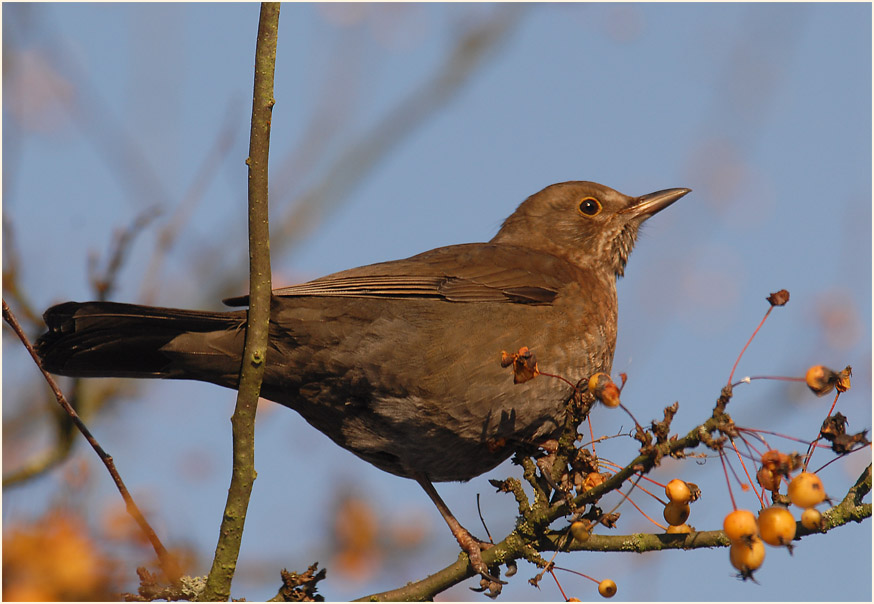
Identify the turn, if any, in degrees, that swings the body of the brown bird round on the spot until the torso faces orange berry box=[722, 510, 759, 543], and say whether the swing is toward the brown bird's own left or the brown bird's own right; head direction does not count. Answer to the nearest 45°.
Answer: approximately 45° to the brown bird's own right

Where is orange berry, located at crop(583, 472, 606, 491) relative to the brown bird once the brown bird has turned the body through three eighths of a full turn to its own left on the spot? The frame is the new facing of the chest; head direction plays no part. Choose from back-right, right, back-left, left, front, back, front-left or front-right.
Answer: back

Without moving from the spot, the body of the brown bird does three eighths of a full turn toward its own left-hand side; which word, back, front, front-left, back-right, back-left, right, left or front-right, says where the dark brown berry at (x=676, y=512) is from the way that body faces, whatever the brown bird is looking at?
back

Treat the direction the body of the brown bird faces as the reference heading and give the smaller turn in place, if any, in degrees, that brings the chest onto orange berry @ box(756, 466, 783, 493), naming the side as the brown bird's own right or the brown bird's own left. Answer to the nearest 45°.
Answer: approximately 45° to the brown bird's own right

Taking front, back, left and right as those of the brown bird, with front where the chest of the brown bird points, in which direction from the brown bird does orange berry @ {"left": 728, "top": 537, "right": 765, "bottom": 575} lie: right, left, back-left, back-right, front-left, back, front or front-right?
front-right

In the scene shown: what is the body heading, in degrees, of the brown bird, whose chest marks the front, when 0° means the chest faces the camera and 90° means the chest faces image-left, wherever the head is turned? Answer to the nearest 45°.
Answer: approximately 270°

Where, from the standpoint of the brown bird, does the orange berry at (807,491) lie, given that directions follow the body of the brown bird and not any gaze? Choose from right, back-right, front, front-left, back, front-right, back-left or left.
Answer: front-right

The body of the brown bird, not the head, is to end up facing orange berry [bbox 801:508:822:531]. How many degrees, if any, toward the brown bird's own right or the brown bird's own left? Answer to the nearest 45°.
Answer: approximately 45° to the brown bird's own right

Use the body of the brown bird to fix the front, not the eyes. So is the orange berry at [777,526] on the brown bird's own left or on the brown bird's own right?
on the brown bird's own right
